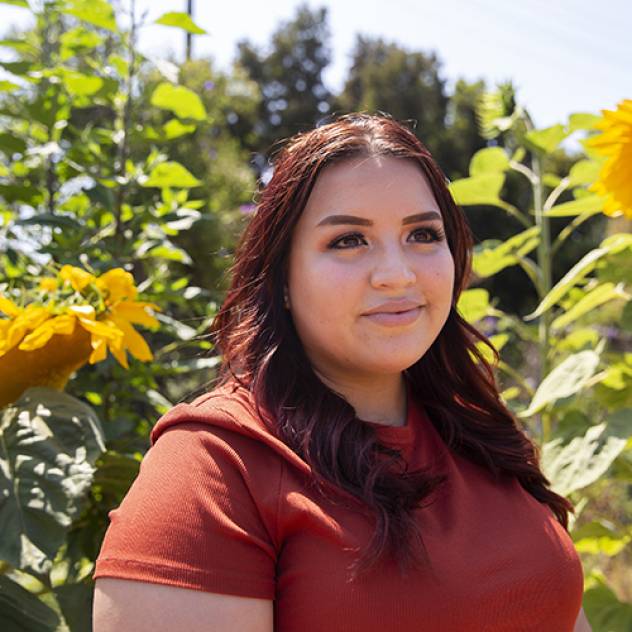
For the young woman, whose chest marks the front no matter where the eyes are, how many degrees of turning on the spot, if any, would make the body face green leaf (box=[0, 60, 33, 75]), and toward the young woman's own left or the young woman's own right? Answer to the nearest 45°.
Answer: approximately 180°

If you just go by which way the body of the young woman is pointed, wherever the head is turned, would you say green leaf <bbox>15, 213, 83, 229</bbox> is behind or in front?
behind

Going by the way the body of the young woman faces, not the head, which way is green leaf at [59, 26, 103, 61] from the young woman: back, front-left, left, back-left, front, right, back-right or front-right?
back

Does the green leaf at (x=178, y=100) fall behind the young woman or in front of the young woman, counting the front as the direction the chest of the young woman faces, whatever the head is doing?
behind

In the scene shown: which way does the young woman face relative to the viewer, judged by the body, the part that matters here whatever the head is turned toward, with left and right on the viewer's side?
facing the viewer and to the right of the viewer

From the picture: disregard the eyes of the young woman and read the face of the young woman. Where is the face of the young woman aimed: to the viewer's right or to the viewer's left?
to the viewer's right

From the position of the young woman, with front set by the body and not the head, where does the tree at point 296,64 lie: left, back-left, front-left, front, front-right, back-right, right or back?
back-left

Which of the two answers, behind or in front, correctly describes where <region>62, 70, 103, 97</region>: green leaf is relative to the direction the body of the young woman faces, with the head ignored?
behind
